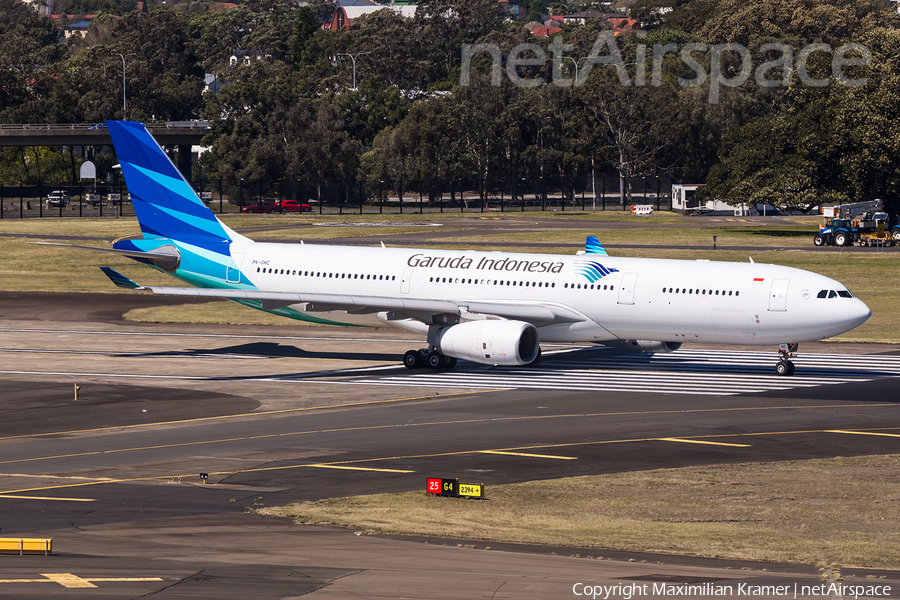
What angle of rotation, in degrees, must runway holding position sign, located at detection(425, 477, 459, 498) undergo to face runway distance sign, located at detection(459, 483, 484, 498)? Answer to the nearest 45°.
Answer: approximately 90° to its left

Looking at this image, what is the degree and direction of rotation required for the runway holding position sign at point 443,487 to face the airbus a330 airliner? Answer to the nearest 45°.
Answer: approximately 180°

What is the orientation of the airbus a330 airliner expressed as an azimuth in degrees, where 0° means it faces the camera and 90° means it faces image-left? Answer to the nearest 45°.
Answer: approximately 315°

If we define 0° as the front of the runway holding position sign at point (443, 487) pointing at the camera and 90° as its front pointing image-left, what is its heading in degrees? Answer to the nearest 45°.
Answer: approximately 0°

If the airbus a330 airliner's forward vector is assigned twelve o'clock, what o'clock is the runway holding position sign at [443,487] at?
The runway holding position sign is roughly at 2 o'clock from the airbus a330 airliner.
